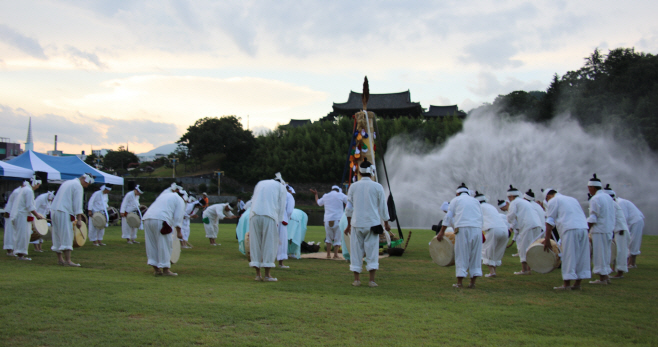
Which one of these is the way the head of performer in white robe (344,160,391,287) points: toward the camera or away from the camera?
away from the camera

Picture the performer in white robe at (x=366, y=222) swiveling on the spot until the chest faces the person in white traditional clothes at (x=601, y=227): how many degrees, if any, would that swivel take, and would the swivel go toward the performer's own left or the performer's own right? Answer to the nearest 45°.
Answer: approximately 90° to the performer's own right

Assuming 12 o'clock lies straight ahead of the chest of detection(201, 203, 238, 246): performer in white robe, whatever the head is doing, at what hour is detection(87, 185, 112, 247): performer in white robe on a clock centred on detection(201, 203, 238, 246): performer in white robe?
detection(87, 185, 112, 247): performer in white robe is roughly at 6 o'clock from detection(201, 203, 238, 246): performer in white robe.

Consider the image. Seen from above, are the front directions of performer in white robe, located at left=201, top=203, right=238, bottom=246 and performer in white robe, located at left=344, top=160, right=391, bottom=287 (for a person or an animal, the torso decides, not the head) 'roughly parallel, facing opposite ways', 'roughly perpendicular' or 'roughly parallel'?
roughly perpendicular

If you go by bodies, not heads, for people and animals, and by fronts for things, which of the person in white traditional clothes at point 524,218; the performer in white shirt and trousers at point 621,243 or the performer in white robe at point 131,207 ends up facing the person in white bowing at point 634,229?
the performer in white robe at point 131,207

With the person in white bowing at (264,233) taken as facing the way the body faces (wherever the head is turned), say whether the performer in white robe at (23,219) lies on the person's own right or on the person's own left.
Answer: on the person's own left

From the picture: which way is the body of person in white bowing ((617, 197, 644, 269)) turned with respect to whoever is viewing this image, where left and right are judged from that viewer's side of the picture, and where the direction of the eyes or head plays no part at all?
facing to the left of the viewer

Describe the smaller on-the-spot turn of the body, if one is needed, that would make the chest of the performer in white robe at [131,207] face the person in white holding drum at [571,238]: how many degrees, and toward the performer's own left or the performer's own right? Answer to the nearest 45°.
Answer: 0° — they already face them

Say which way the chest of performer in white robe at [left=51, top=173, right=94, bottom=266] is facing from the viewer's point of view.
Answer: to the viewer's right

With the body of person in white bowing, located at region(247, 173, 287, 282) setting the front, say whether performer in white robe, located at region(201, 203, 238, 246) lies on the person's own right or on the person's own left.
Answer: on the person's own left

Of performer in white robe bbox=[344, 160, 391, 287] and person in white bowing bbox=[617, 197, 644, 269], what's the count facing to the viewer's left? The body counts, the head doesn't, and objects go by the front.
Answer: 1
